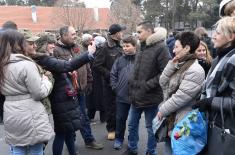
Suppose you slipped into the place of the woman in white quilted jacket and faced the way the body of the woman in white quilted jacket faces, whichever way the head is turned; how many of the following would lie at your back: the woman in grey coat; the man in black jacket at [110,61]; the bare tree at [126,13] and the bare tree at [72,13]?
0

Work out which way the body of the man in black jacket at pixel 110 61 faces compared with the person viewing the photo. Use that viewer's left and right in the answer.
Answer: facing the viewer and to the right of the viewer

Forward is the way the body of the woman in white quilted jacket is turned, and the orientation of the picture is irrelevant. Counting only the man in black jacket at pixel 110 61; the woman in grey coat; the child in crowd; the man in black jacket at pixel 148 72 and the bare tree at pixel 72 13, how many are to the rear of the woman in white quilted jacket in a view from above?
0

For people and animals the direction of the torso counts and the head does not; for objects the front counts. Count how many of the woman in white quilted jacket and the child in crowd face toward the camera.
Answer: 1

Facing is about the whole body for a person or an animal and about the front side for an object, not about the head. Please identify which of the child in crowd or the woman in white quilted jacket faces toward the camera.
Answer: the child in crowd

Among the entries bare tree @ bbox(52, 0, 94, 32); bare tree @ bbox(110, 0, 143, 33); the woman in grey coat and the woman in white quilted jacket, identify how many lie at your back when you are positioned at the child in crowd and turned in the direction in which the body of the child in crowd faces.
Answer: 2

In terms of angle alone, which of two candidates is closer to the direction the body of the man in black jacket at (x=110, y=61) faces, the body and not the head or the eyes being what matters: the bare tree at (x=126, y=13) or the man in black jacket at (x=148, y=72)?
the man in black jacket

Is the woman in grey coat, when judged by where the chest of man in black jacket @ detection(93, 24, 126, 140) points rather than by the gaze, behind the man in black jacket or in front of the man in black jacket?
in front

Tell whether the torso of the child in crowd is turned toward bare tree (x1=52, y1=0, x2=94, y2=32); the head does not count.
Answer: no

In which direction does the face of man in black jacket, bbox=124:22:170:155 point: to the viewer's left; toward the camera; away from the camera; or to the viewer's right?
to the viewer's left

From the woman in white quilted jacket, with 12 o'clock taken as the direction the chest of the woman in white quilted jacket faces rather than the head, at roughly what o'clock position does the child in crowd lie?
The child in crowd is roughly at 12 o'clock from the woman in white quilted jacket.

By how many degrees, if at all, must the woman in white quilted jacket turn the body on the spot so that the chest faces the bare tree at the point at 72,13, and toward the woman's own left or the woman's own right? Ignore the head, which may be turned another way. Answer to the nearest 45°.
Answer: approximately 45° to the woman's own left

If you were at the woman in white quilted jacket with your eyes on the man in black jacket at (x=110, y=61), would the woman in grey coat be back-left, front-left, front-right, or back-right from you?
front-right

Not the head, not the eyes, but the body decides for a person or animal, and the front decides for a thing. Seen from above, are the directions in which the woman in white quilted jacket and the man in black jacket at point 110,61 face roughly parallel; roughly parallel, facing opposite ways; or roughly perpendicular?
roughly perpendicular

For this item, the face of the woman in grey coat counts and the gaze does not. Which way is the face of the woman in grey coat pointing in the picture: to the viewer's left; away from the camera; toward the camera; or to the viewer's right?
to the viewer's left

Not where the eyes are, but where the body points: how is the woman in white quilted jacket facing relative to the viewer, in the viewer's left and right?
facing away from the viewer and to the right of the viewer

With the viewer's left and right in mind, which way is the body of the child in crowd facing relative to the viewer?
facing the viewer
